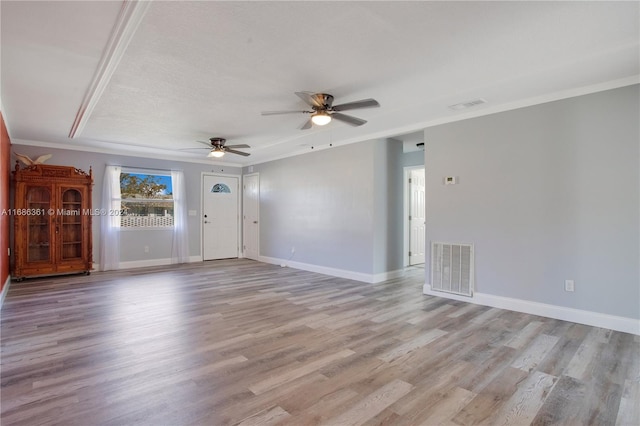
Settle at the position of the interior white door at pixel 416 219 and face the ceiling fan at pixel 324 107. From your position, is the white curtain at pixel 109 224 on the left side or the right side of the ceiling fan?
right

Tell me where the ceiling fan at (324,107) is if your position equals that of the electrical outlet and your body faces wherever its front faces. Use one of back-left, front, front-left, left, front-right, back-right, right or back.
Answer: front-right

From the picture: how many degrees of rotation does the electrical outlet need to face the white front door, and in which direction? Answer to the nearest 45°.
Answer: approximately 90° to its right

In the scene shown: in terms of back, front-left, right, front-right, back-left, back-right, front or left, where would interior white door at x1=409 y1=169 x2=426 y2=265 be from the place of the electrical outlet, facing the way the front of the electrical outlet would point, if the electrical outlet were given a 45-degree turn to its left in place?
back

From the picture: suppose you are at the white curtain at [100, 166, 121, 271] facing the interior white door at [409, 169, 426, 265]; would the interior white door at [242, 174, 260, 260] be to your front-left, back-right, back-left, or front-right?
front-left

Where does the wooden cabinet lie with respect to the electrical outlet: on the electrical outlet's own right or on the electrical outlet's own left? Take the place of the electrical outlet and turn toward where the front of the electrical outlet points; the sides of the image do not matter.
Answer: on the electrical outlet's own right

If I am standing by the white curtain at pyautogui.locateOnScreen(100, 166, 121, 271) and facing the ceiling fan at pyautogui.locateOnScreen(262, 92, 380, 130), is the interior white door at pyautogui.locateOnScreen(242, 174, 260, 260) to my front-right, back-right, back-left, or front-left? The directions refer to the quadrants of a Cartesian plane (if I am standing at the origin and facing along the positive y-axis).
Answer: front-left

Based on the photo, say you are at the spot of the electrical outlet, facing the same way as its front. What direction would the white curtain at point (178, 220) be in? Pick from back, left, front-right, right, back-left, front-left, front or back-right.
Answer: right
